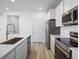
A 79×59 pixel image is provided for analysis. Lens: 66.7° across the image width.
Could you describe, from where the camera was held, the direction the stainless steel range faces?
facing the viewer and to the left of the viewer

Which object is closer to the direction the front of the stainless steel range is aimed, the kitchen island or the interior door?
the kitchen island

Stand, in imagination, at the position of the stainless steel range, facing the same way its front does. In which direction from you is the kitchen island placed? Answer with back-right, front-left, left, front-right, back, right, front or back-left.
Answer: front

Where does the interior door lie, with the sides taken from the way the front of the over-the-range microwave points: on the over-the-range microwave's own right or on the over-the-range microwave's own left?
on the over-the-range microwave's own right

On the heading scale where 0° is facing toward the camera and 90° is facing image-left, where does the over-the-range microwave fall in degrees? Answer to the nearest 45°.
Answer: approximately 45°

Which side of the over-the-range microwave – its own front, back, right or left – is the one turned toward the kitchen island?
front

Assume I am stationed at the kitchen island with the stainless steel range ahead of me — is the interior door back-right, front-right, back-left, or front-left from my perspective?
front-left

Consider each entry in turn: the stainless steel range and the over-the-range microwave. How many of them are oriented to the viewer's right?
0
